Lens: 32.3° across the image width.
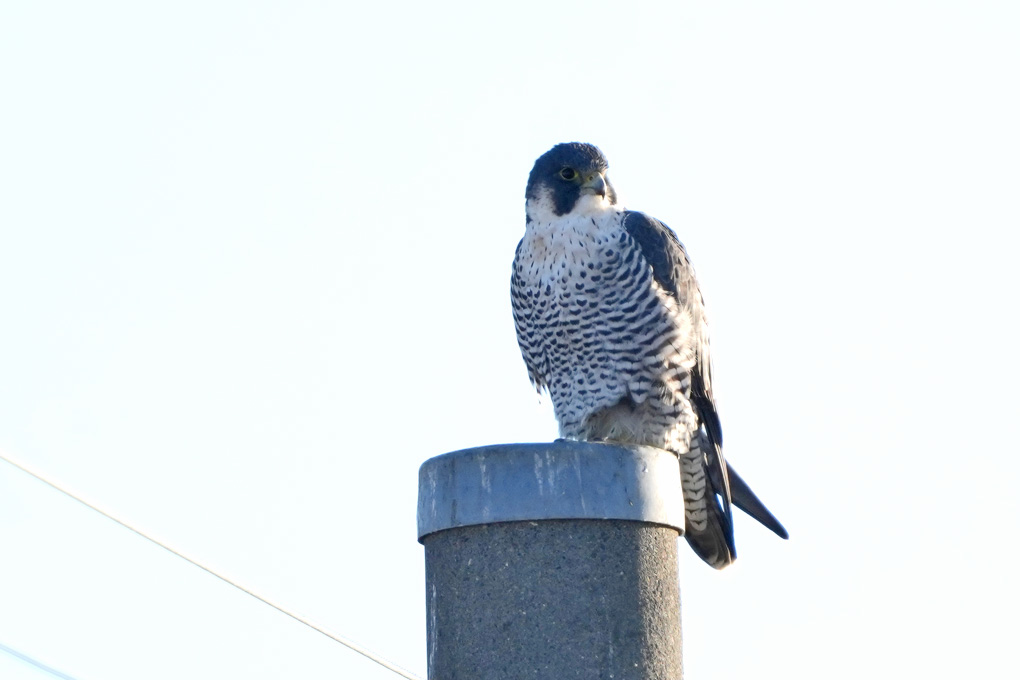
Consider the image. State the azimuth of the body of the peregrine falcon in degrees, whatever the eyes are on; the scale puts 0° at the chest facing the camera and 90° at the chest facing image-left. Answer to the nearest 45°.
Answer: approximately 45°
